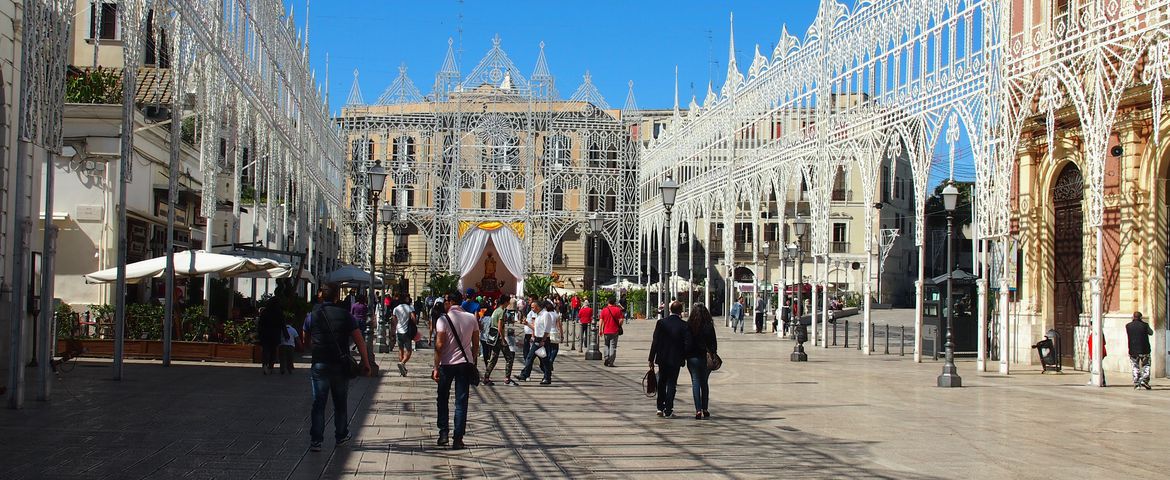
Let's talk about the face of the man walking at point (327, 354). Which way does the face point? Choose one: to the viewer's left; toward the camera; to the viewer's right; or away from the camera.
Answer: away from the camera

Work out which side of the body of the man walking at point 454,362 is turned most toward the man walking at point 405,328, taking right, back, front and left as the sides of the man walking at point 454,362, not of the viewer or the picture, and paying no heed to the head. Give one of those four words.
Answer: front

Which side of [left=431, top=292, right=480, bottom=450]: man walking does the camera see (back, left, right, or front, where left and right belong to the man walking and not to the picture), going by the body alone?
back

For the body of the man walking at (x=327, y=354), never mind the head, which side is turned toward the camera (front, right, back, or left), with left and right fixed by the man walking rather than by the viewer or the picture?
back

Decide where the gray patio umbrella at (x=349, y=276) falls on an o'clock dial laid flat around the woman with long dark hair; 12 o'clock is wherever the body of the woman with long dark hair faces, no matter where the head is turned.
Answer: The gray patio umbrella is roughly at 11 o'clock from the woman with long dark hair.

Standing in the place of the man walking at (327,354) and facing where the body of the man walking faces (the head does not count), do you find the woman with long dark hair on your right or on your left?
on your right

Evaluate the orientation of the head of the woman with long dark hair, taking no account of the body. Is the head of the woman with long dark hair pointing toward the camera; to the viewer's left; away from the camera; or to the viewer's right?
away from the camera

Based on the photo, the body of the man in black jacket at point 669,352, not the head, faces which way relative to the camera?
away from the camera

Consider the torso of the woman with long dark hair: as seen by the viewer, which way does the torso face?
away from the camera

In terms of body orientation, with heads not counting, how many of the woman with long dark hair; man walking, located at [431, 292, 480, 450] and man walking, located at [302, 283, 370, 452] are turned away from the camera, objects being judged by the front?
3
